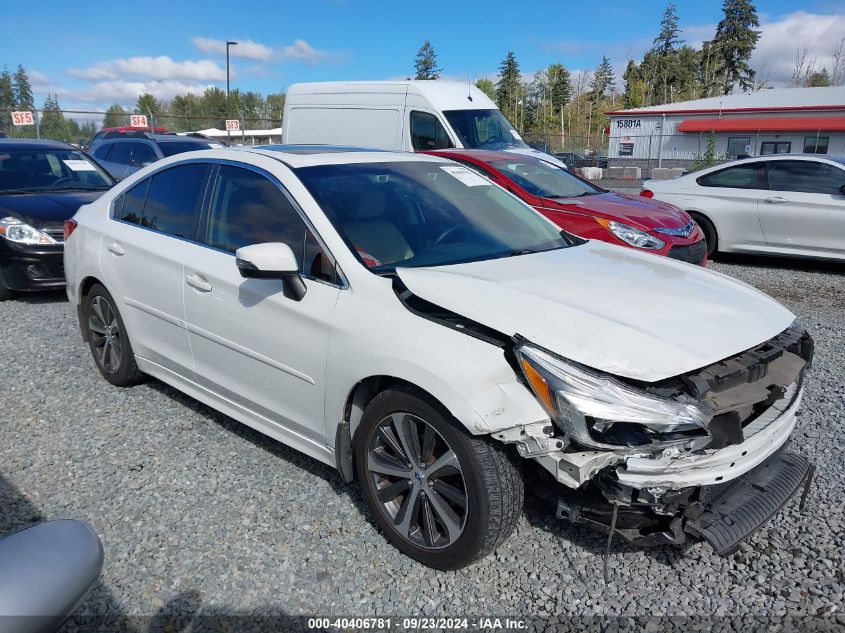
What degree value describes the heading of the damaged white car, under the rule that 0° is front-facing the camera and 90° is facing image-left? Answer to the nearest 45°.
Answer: approximately 315°

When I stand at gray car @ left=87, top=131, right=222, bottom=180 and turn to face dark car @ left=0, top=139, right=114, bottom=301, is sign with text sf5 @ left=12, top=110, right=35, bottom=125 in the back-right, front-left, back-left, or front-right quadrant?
back-right

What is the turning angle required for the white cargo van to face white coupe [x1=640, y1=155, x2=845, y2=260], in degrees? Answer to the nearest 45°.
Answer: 0° — it already faces it
